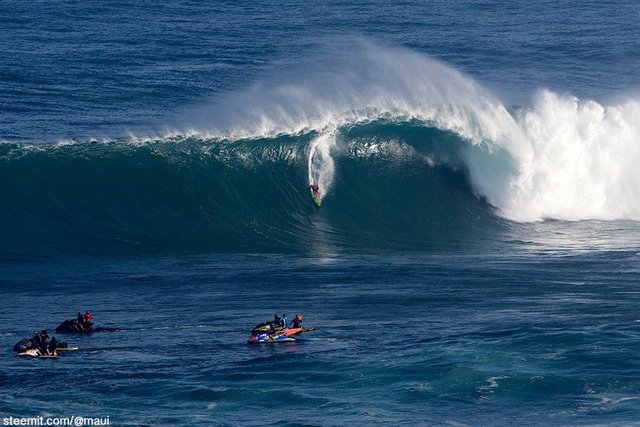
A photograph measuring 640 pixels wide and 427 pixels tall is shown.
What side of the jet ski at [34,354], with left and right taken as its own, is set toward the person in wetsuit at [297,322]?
back

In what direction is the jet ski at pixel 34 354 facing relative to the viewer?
to the viewer's left
